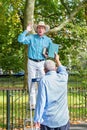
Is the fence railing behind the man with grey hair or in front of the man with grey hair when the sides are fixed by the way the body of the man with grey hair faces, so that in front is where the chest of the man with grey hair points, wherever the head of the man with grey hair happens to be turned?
in front

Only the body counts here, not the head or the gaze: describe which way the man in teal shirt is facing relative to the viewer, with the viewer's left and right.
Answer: facing the viewer

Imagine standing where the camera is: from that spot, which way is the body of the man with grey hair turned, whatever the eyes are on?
away from the camera

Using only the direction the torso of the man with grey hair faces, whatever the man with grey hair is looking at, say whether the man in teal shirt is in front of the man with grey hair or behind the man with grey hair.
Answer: in front

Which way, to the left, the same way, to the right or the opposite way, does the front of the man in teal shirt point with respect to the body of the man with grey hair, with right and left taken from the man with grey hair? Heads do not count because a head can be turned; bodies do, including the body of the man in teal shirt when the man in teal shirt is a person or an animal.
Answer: the opposite way

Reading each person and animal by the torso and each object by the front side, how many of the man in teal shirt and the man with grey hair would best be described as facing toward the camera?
1

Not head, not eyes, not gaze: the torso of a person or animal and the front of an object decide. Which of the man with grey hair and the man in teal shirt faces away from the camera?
the man with grey hair

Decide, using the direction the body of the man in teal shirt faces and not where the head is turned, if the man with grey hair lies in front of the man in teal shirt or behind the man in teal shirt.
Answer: in front

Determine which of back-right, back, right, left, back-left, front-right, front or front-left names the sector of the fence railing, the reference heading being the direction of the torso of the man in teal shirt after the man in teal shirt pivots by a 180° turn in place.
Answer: front
